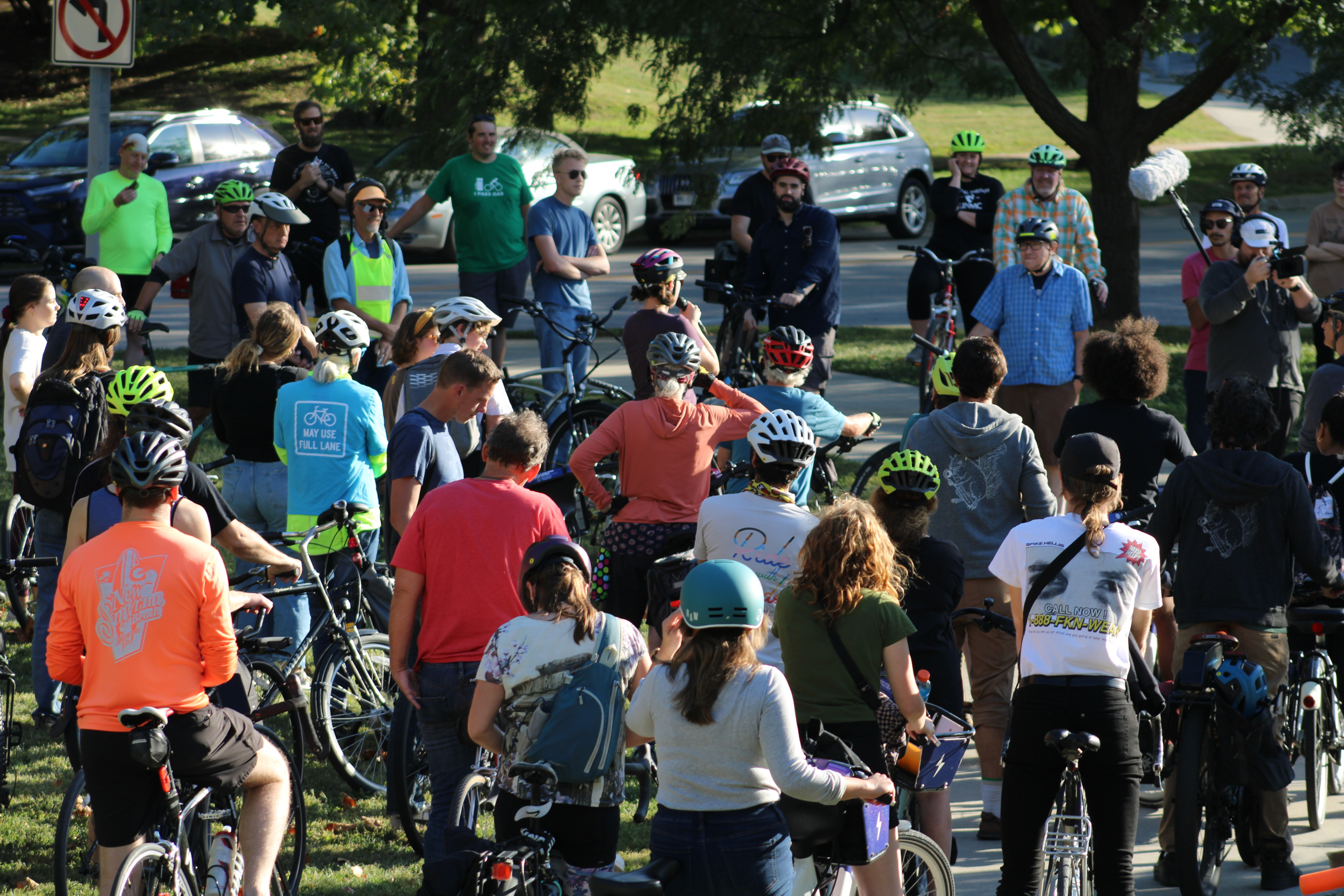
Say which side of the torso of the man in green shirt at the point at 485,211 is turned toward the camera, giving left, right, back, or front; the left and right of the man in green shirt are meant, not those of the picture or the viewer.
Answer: front

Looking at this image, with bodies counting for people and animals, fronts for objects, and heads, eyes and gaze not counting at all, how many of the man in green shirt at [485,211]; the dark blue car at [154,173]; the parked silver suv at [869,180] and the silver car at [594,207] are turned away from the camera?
0

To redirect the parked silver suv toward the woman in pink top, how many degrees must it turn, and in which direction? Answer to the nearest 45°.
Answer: approximately 45° to its left

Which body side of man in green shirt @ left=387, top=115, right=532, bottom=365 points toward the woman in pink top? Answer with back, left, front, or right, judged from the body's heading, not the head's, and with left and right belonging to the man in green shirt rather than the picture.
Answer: front

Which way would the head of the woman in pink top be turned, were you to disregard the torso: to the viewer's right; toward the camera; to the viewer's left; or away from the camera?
away from the camera

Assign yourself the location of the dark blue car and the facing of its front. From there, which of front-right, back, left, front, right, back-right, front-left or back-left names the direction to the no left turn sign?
front-left

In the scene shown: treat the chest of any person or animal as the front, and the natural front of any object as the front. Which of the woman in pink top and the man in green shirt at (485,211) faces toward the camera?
the man in green shirt

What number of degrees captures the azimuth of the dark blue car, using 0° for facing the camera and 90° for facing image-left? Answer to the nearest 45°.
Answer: approximately 45°

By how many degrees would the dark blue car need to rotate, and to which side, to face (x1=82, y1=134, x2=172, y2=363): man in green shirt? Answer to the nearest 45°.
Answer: approximately 45° to its left

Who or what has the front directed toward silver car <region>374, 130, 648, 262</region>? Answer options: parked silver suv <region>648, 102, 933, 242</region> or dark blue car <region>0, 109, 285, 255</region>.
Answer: the parked silver suv

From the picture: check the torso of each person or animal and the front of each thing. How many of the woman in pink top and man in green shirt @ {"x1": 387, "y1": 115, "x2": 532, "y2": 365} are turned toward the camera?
1

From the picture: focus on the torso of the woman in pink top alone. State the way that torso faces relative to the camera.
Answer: away from the camera
